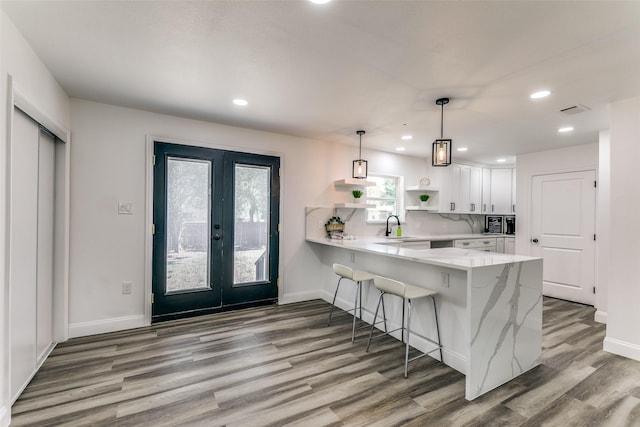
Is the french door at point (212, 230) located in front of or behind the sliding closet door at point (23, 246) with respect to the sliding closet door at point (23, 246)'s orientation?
in front

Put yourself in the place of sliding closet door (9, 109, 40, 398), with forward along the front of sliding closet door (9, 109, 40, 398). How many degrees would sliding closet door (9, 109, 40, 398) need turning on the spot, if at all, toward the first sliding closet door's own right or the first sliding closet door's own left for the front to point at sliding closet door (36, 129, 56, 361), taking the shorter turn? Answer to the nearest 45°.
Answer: approximately 90° to the first sliding closet door's own left

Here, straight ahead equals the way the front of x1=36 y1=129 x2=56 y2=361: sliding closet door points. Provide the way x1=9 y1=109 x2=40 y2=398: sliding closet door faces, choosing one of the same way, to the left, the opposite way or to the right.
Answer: the same way

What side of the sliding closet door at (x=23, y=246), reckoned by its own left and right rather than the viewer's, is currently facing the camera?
right

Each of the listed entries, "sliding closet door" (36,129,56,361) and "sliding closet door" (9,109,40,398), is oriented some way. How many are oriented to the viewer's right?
2

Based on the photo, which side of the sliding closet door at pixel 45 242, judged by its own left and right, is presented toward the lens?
right

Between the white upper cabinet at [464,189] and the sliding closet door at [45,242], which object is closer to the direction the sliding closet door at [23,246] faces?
the white upper cabinet

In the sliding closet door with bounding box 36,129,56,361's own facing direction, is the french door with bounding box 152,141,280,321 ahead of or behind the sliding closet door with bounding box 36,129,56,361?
ahead

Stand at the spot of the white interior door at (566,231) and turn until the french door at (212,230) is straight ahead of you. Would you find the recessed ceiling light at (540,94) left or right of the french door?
left

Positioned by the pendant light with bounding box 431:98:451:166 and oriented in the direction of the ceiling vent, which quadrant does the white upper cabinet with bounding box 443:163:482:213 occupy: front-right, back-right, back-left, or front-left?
front-left

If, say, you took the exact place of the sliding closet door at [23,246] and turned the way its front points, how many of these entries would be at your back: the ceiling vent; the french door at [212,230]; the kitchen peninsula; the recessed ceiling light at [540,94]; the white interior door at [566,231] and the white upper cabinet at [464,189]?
0

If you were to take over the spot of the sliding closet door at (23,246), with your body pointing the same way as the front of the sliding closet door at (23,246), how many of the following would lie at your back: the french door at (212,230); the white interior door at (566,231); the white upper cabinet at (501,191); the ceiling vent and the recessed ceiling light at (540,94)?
0

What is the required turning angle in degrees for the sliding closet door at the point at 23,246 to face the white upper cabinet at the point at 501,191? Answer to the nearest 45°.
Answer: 0° — it already faces it
